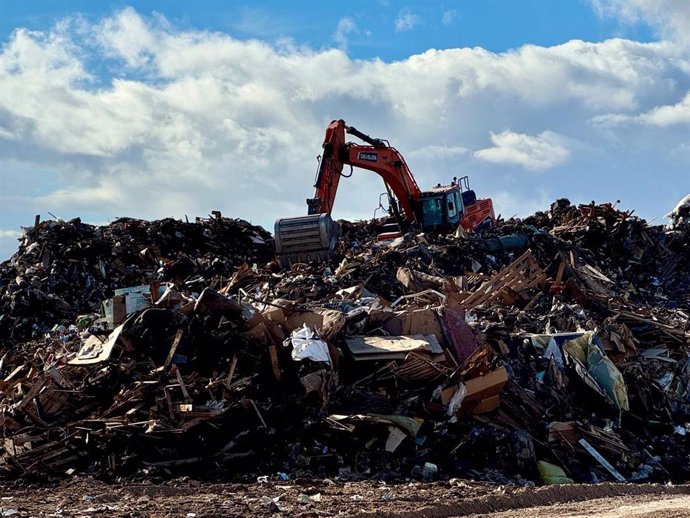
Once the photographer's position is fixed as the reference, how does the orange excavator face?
facing the viewer and to the left of the viewer

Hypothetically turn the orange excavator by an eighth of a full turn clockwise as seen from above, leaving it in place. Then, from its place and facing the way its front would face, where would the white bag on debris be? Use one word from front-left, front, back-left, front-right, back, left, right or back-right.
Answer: left

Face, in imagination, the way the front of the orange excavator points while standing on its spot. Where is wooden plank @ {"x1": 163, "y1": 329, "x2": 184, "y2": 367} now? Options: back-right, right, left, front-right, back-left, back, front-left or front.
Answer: front-left

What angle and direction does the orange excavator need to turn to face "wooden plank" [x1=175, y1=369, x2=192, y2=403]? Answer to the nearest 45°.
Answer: approximately 45° to its left
